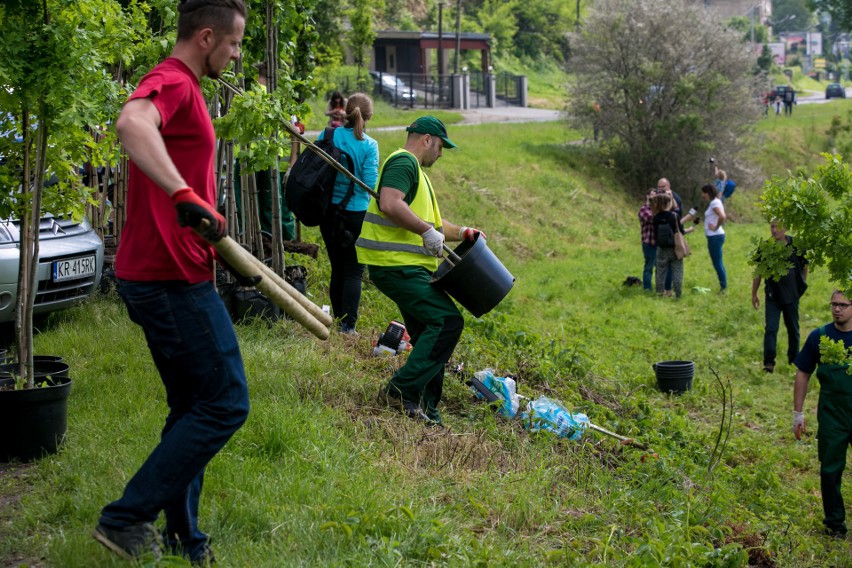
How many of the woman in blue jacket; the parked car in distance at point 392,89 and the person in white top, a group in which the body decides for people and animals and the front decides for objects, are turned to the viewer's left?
1

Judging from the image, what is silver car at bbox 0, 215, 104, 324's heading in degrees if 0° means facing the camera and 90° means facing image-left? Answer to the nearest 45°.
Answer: approximately 315°

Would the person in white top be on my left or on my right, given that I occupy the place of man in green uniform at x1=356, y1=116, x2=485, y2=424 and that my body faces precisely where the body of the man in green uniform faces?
on my left

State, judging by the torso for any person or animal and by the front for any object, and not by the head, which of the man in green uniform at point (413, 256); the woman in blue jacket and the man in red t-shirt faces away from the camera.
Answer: the woman in blue jacket

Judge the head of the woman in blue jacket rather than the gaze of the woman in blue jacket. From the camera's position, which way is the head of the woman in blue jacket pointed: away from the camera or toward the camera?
away from the camera

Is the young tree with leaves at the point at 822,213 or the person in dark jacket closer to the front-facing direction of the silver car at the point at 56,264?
the young tree with leaves

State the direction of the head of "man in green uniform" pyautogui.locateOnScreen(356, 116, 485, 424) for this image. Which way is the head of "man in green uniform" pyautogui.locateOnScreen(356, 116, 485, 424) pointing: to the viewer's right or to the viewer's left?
to the viewer's right

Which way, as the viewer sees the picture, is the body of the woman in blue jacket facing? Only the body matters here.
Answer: away from the camera

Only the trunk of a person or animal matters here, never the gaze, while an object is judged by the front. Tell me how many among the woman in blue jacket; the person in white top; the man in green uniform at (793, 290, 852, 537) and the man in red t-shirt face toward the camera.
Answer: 1

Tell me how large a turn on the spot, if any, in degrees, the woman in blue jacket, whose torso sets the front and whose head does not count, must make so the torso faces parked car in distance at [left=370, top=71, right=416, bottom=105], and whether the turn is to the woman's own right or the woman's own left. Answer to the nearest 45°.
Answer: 0° — they already face it
